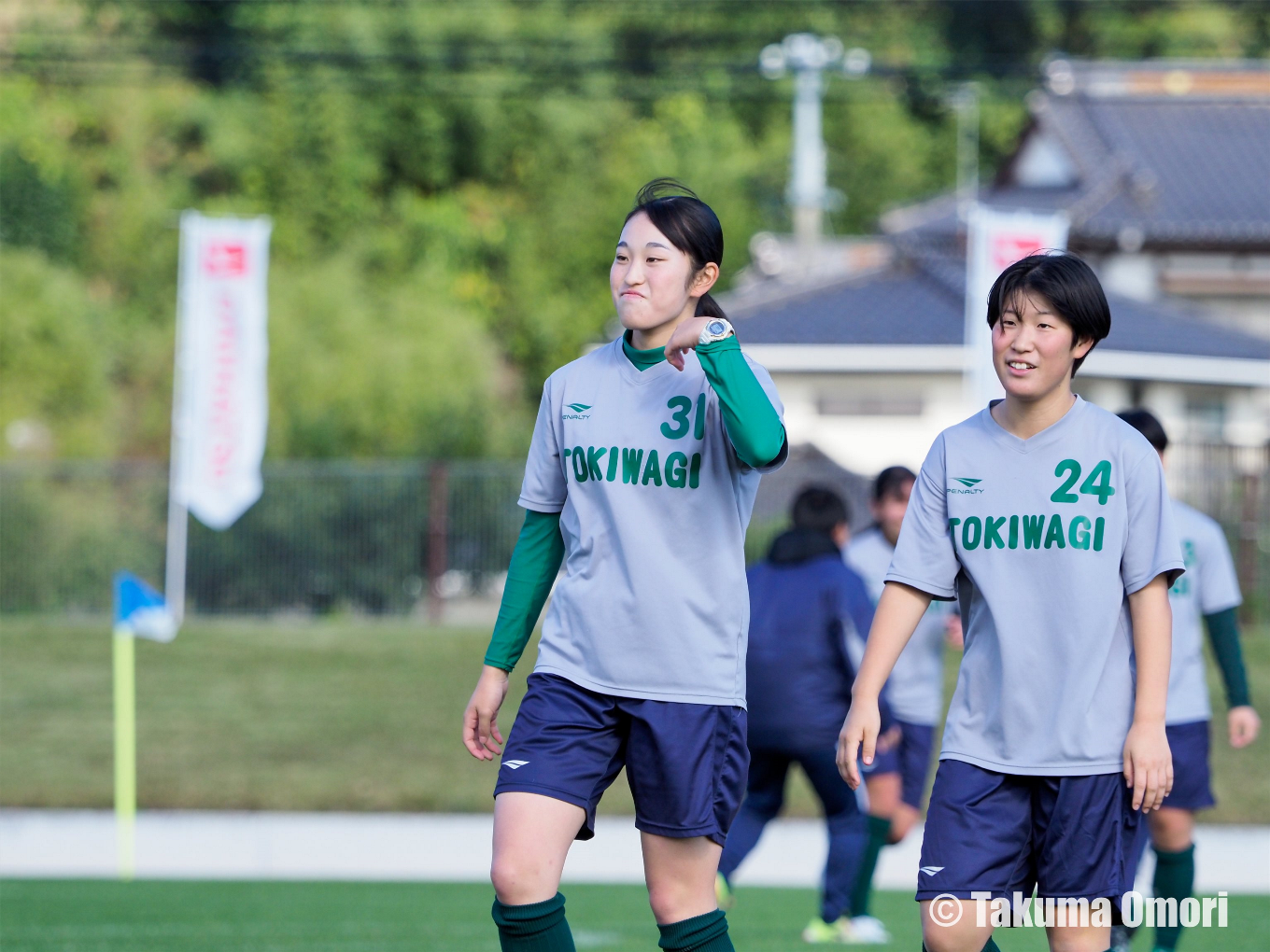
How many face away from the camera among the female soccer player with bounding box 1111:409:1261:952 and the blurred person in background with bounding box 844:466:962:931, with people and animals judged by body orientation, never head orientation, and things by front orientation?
0

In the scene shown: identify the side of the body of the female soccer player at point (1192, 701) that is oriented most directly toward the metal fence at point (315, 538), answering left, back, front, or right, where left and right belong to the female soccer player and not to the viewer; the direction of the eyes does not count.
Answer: back

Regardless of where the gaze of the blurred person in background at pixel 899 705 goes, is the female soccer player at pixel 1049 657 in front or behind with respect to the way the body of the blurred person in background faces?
in front

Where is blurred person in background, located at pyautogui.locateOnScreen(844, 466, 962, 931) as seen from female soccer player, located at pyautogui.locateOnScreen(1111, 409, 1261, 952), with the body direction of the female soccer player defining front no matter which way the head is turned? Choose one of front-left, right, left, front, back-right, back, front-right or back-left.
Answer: right

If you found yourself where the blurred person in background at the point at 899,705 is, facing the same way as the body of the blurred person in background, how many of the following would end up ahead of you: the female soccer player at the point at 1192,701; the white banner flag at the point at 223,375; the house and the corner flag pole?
1

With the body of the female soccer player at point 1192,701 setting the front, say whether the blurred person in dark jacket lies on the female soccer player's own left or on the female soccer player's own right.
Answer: on the female soccer player's own right

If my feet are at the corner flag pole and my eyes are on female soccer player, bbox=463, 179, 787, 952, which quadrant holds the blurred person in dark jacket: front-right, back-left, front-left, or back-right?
front-left

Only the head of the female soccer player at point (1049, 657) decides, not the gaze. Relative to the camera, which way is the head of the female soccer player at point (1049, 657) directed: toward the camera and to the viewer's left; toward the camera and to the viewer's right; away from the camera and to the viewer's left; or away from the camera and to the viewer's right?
toward the camera and to the viewer's left

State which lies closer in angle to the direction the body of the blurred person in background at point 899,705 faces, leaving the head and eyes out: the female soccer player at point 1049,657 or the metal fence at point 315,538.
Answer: the female soccer player

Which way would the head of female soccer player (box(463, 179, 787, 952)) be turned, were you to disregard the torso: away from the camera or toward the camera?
toward the camera

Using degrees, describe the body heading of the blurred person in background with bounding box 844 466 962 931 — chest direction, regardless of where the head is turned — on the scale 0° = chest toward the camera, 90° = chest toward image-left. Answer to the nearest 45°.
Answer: approximately 315°
